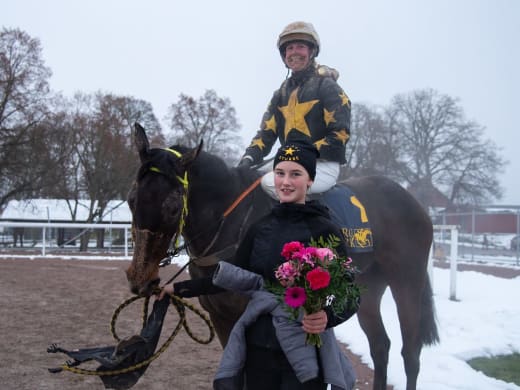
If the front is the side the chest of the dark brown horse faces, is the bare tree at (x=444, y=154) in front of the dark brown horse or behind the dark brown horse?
behind

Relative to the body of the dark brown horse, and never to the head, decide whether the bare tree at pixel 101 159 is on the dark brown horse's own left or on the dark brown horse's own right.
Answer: on the dark brown horse's own right

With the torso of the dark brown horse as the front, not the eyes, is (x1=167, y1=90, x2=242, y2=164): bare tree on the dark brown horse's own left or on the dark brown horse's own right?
on the dark brown horse's own right

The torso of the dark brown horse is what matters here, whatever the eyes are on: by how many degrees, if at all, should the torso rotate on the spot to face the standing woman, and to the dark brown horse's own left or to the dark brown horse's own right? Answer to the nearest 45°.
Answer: approximately 45° to the dark brown horse's own left

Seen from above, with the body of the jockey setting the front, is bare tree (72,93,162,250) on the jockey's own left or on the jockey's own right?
on the jockey's own right

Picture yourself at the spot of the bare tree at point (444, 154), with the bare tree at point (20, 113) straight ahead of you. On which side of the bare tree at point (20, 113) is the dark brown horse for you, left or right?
left

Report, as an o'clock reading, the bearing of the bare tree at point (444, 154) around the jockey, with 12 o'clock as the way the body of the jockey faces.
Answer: The bare tree is roughly at 5 o'clock from the jockey.

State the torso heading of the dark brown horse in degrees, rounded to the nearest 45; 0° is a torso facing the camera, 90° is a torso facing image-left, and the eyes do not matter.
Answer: approximately 45°
